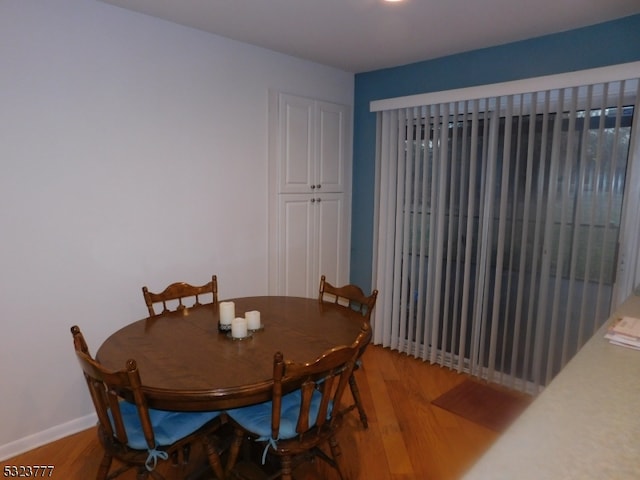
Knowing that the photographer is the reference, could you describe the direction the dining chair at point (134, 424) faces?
facing away from the viewer and to the right of the viewer

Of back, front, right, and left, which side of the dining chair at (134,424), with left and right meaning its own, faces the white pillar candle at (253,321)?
front

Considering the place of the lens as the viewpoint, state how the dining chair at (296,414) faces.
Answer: facing away from the viewer and to the left of the viewer

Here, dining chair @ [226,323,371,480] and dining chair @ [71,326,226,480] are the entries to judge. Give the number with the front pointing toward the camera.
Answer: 0

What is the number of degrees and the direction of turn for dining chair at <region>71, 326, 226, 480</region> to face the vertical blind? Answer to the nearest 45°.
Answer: approximately 45° to its right

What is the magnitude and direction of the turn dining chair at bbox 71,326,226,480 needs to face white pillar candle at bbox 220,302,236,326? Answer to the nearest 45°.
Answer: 0° — it already faces it

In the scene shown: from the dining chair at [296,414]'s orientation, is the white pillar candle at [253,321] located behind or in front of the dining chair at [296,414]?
in front

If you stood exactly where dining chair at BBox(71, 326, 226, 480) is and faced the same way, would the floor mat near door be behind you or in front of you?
in front

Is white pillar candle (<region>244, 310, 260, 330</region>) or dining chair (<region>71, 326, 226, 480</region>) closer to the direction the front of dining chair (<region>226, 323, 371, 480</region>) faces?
the white pillar candle

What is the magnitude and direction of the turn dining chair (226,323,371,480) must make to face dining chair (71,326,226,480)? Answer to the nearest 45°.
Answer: approximately 45° to its left

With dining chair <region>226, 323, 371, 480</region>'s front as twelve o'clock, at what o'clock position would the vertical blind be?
The vertical blind is roughly at 3 o'clock from the dining chair.

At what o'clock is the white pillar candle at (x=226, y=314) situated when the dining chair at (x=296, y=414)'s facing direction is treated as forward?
The white pillar candle is roughly at 12 o'clock from the dining chair.
